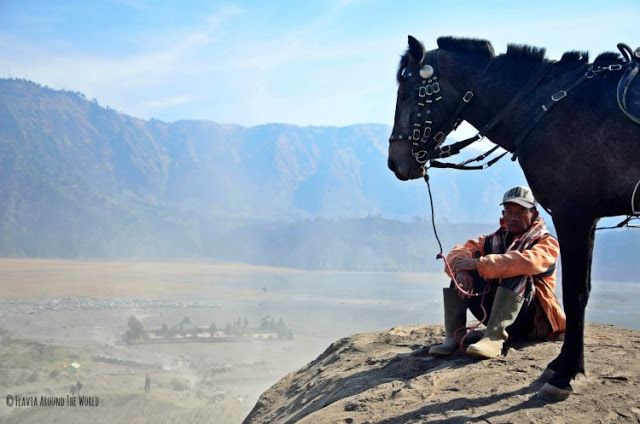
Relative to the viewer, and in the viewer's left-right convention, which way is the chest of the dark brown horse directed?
facing to the left of the viewer
